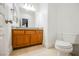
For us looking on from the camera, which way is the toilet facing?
facing the viewer and to the left of the viewer

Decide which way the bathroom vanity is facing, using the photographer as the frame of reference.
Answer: facing the viewer and to the right of the viewer

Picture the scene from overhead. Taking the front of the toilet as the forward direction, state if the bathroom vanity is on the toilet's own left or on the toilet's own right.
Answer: on the toilet's own right

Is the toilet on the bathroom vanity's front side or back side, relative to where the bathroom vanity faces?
on the front side

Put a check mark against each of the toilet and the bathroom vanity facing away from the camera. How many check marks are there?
0
